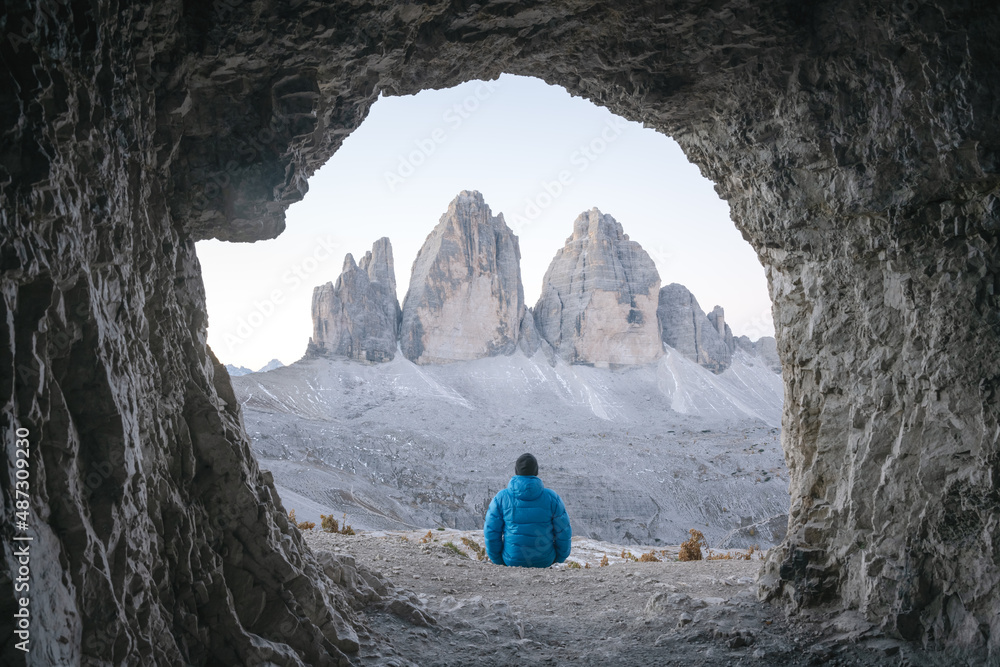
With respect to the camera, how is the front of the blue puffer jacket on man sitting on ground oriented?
away from the camera
